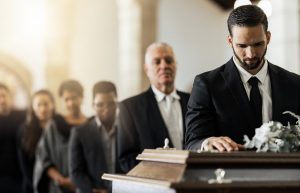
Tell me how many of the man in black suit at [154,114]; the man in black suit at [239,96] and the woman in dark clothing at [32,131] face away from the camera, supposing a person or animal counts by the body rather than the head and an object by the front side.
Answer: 0

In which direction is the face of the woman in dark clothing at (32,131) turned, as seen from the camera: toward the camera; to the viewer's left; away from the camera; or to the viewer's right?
toward the camera

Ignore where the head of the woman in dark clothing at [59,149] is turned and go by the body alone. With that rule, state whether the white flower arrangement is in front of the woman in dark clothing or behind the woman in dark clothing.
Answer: in front

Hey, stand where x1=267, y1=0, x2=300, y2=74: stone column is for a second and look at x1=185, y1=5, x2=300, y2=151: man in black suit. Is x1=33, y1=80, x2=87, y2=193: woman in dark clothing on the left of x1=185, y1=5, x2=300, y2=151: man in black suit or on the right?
right

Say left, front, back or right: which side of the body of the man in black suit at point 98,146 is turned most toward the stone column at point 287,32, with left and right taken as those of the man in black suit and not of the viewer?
left

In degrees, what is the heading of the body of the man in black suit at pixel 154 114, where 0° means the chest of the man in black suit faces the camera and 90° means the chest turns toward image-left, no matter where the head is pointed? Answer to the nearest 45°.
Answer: approximately 315°

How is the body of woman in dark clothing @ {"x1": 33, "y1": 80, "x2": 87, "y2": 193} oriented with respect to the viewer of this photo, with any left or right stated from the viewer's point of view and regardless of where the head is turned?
facing the viewer and to the right of the viewer

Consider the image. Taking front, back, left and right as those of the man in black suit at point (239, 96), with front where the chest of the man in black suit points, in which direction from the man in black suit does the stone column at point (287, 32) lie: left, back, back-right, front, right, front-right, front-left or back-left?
back

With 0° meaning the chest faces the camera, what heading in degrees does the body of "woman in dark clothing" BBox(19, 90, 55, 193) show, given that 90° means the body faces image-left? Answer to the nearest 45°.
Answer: approximately 315°

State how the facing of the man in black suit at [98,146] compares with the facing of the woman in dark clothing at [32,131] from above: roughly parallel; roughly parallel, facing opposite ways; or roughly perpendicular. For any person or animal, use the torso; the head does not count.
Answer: roughly parallel

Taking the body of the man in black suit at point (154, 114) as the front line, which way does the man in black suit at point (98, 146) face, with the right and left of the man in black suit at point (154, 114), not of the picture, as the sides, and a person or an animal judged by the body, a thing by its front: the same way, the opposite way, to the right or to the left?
the same way

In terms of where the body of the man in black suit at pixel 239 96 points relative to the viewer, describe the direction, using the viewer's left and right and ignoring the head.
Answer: facing the viewer

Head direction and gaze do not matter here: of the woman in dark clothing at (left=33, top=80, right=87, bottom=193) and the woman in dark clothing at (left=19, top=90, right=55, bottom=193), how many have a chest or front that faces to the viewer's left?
0

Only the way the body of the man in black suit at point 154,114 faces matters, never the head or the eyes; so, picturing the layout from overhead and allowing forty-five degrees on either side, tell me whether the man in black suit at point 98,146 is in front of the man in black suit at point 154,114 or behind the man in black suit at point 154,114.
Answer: behind

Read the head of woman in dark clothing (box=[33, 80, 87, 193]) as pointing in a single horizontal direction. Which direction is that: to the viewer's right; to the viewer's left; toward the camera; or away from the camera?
toward the camera

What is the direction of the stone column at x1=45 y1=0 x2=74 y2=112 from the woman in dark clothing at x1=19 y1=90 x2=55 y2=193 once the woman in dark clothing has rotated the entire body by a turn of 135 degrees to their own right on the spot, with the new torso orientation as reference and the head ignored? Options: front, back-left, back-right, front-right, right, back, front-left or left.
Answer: right

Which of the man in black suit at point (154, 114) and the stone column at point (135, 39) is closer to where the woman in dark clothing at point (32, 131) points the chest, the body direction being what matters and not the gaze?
the man in black suit

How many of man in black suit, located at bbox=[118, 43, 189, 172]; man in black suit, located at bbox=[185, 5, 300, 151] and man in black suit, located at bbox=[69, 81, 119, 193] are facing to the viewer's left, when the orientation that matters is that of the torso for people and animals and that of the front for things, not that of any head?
0

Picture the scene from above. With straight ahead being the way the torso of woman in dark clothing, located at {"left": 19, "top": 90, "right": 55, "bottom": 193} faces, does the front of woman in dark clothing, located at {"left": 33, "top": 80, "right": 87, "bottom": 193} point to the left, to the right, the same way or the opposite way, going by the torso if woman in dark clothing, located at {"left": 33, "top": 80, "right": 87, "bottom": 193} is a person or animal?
the same way

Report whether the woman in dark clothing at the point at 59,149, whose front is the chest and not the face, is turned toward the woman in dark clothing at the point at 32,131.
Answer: no

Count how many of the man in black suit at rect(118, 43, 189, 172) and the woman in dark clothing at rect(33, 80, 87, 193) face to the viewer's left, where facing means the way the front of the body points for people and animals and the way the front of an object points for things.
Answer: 0
